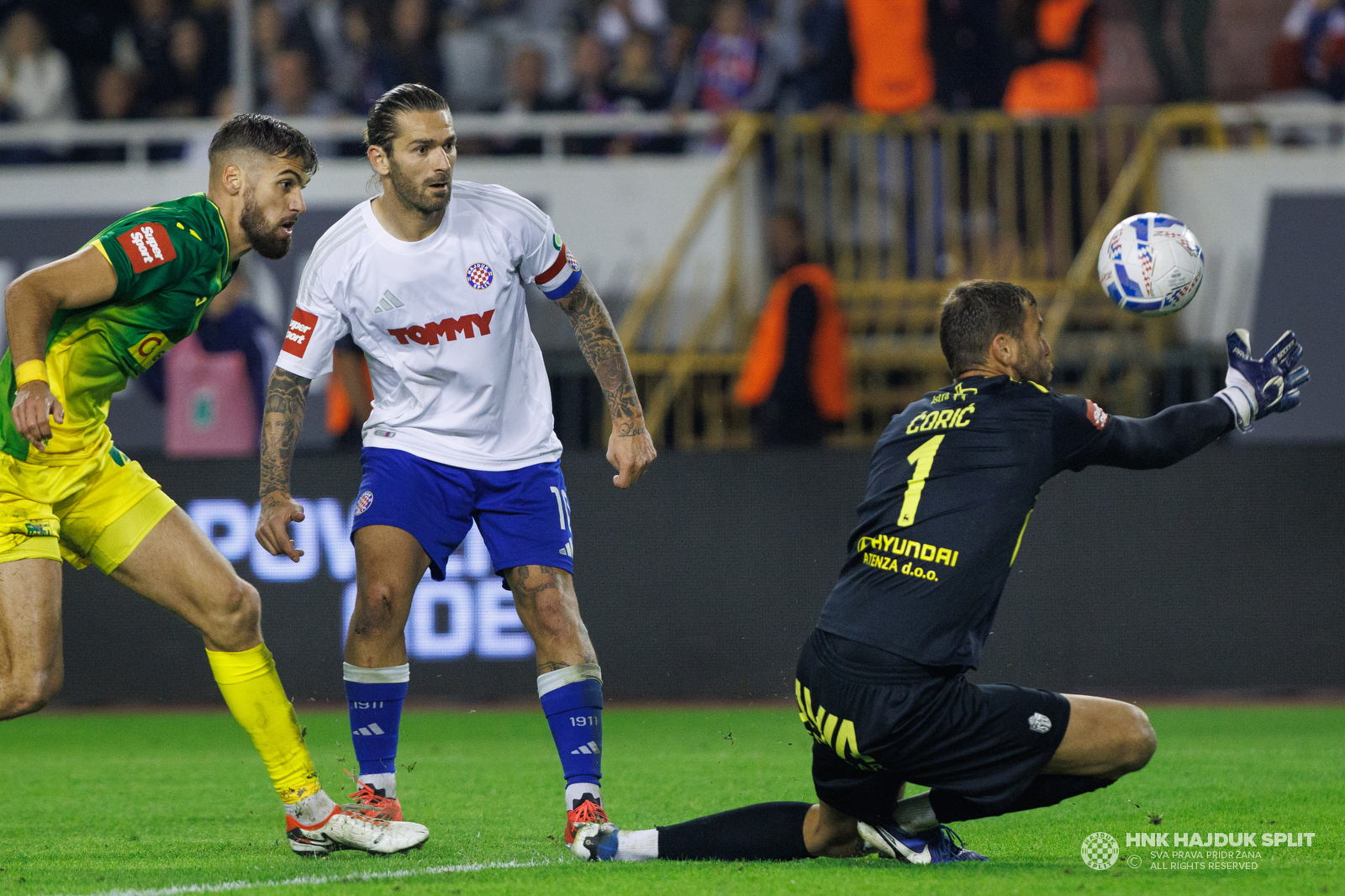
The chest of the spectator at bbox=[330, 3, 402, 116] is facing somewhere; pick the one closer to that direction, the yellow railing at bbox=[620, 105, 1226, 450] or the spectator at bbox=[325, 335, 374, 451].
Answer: the spectator

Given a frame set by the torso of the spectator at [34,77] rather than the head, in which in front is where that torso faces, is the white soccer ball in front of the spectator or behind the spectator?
in front

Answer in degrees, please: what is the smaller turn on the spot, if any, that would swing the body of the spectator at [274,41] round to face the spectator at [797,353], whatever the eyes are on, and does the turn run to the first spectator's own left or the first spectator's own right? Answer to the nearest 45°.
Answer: approximately 45° to the first spectator's own left

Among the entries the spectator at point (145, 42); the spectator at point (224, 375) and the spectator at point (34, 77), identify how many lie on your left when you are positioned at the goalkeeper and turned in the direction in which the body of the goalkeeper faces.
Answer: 3

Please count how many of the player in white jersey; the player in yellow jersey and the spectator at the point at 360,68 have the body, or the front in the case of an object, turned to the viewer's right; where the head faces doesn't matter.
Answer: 1

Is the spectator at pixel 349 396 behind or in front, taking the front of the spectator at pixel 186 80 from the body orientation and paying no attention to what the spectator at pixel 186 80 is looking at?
in front

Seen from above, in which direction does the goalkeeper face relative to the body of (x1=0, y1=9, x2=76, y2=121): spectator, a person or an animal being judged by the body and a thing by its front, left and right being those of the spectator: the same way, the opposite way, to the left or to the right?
to the left

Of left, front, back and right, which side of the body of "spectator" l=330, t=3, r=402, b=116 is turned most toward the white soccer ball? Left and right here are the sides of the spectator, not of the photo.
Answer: front

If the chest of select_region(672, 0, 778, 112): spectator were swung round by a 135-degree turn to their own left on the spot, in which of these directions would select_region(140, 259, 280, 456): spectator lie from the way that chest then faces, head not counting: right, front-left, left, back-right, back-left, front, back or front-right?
back

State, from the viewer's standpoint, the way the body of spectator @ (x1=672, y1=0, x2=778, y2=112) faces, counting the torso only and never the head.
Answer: toward the camera

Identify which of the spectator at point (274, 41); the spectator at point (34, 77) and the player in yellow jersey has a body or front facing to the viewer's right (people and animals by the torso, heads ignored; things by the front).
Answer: the player in yellow jersey

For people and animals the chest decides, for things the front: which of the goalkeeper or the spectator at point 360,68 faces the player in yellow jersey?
the spectator
